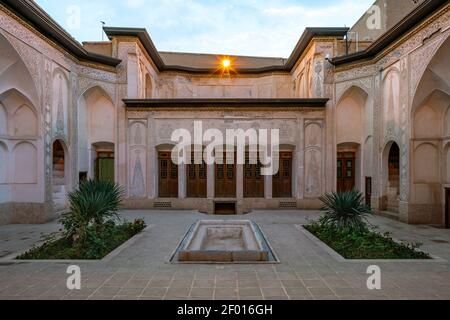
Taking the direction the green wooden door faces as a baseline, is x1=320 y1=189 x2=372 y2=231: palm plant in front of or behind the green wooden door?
in front
